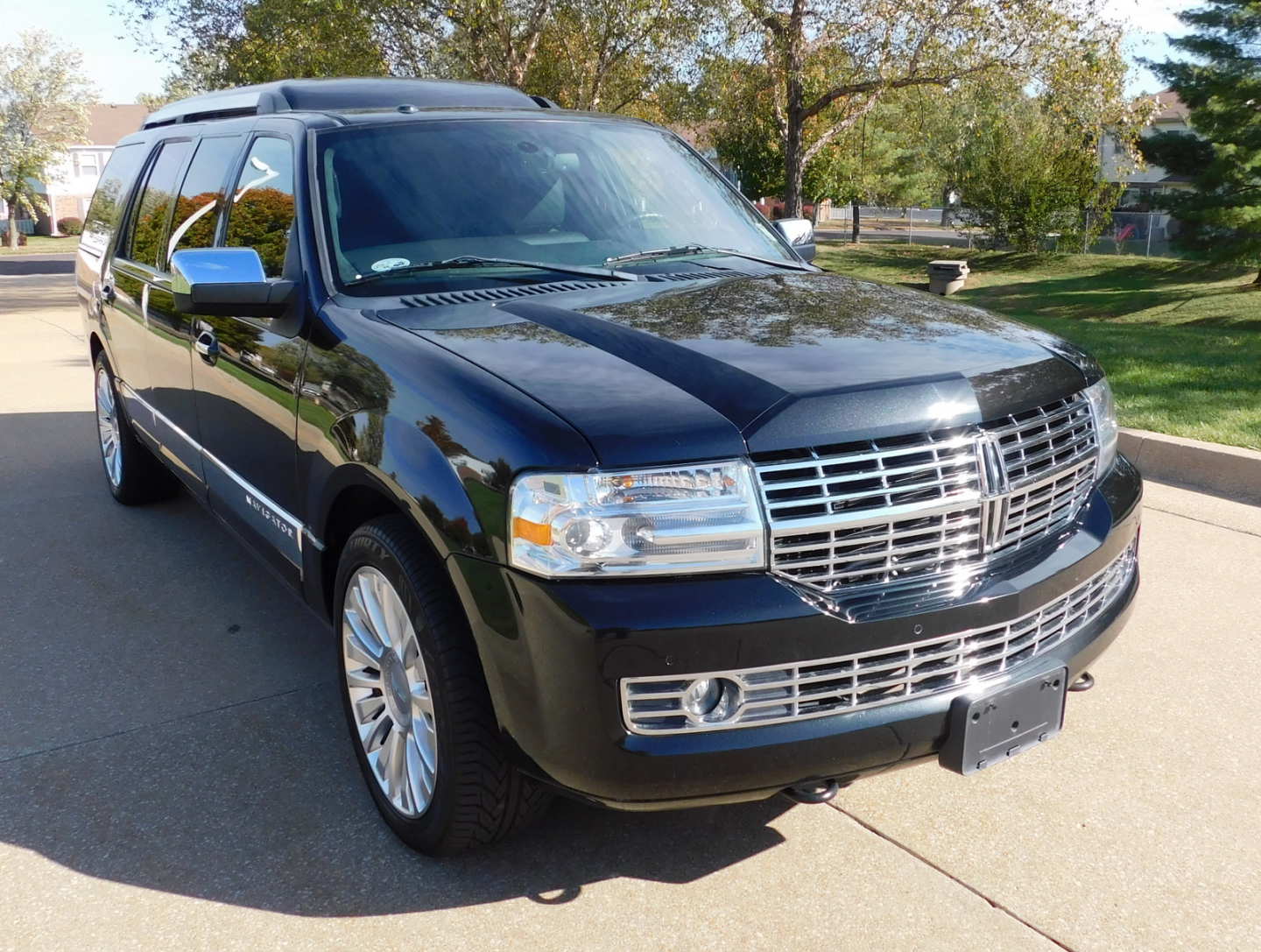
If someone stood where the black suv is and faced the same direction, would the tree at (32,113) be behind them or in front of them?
behind

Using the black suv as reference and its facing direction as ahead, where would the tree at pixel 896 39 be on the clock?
The tree is roughly at 8 o'clock from the black suv.

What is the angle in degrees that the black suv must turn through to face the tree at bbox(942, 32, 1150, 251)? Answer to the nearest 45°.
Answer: approximately 135° to its left

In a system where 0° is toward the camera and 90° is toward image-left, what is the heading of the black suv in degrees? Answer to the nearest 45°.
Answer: approximately 315°

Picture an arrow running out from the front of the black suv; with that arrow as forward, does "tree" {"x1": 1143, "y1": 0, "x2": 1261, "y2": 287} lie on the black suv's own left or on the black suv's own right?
on the black suv's own left

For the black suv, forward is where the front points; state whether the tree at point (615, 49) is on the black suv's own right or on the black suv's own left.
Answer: on the black suv's own left
